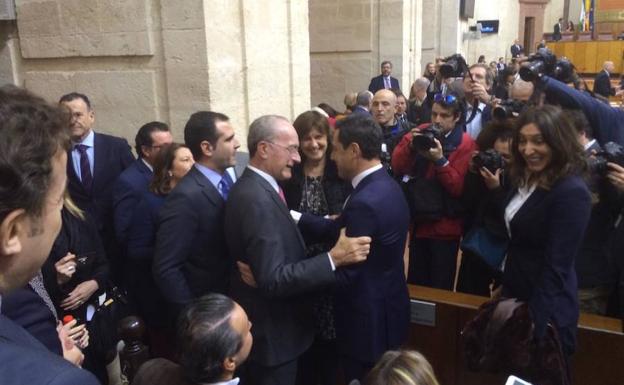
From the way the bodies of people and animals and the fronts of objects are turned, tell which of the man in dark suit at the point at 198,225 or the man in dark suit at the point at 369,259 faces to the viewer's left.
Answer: the man in dark suit at the point at 369,259

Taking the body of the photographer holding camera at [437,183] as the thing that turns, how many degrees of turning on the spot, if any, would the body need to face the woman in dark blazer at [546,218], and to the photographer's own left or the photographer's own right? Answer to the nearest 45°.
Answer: approximately 90° to the photographer's own left

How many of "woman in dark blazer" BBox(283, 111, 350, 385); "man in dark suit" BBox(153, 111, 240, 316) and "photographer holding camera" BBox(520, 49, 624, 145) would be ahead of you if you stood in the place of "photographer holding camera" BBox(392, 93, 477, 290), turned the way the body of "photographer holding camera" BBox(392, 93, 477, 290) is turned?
2

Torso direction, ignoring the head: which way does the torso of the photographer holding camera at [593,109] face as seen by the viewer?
to the viewer's left

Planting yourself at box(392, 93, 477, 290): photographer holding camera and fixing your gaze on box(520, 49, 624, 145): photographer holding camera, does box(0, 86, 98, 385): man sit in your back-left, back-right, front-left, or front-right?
back-right

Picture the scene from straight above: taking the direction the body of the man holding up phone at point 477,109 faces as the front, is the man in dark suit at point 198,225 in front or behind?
in front

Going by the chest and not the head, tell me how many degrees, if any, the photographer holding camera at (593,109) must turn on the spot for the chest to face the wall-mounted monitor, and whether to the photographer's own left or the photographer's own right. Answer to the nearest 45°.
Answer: approximately 90° to the photographer's own right
